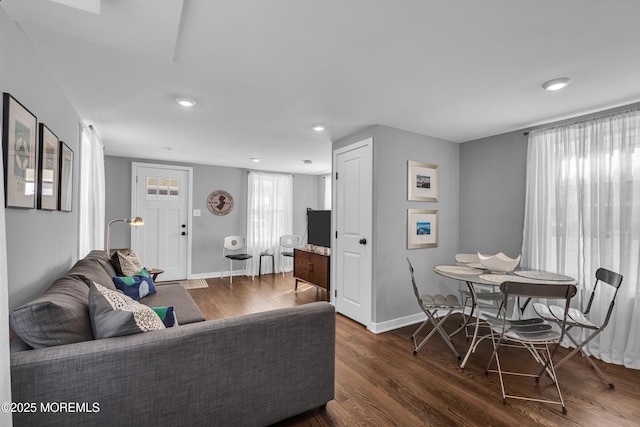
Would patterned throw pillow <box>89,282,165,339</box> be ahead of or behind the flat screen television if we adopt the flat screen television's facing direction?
ahead

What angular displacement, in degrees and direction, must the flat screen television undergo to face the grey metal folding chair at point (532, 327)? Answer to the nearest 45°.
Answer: approximately 90° to its left

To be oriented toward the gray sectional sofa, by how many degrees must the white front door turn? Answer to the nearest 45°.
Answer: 0° — it already faces it

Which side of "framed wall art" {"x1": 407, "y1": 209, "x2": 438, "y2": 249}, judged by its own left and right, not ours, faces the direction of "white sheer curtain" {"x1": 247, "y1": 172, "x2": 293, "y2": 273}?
back

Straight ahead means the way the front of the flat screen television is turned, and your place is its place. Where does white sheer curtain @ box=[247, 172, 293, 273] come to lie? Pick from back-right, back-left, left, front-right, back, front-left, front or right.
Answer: right

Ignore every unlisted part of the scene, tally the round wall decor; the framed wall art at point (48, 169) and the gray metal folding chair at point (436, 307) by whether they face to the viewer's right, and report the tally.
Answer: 2

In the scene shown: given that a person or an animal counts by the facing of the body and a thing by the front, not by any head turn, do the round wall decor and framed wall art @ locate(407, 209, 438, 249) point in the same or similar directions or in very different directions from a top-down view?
same or similar directions

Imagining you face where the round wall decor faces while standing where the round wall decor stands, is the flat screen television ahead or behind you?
ahead

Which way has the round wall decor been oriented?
toward the camera

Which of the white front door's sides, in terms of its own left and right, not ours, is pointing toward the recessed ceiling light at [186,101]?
front

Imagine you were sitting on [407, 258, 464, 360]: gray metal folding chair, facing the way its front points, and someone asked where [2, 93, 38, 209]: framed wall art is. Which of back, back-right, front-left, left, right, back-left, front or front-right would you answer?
back-right

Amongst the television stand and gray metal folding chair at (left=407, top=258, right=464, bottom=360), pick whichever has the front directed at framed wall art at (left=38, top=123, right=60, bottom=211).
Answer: the television stand

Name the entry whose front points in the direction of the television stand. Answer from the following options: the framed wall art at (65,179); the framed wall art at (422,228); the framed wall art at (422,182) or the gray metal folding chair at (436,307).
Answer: the framed wall art at (65,179)

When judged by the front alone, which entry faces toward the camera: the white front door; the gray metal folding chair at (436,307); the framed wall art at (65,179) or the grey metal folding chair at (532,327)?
the white front door

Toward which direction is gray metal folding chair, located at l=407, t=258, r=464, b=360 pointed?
to the viewer's right

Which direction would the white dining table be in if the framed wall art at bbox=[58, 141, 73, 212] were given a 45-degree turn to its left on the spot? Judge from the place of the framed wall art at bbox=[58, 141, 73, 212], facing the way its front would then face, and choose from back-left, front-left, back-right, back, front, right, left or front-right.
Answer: right

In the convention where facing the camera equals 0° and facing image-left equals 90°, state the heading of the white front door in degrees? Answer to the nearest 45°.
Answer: approximately 0°

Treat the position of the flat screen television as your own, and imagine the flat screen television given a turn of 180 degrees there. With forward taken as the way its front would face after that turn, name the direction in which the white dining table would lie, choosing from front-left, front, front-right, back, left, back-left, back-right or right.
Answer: right

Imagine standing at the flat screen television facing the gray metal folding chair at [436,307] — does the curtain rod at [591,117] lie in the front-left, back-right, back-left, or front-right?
front-left
